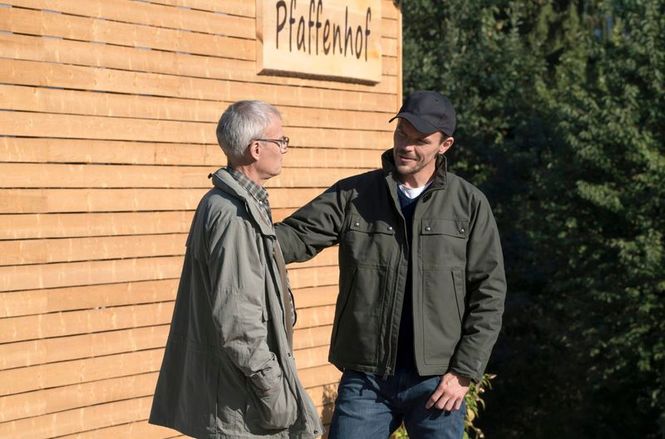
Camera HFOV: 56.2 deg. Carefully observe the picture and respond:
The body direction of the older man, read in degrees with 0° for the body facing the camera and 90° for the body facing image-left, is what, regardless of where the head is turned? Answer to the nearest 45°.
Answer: approximately 270°

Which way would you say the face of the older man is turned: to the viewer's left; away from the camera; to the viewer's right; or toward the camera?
to the viewer's right

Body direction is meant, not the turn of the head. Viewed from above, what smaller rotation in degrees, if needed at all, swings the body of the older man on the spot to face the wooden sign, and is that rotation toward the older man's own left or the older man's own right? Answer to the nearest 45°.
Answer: approximately 90° to the older man's own left
